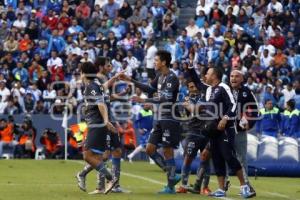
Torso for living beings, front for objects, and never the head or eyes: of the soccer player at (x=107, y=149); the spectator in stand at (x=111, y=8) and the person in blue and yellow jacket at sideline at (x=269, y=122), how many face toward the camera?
2

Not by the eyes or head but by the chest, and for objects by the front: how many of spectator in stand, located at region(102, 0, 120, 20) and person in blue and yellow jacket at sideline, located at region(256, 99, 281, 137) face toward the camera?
2

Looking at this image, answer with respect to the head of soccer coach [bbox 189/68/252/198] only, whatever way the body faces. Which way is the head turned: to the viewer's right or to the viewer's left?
to the viewer's left

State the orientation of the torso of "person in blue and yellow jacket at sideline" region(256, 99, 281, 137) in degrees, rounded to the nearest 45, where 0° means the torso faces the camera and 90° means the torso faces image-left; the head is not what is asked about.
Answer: approximately 0°

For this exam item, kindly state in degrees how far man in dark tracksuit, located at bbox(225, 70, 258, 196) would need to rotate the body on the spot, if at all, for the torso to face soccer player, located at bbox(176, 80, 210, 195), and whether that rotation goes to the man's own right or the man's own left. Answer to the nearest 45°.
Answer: approximately 45° to the man's own right

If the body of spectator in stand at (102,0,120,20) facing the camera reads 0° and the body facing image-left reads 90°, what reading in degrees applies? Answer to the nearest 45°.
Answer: approximately 0°

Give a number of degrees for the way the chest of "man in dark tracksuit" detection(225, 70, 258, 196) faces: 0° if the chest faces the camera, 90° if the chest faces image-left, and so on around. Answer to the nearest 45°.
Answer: approximately 45°

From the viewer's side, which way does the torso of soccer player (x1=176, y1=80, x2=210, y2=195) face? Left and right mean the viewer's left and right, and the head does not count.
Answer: facing the viewer and to the left of the viewer

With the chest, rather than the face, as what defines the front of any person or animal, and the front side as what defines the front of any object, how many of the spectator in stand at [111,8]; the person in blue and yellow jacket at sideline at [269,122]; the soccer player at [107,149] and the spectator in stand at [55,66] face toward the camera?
3

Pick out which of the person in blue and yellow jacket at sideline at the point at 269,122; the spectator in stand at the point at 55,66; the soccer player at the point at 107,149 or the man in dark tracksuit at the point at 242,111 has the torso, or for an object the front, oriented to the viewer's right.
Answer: the soccer player

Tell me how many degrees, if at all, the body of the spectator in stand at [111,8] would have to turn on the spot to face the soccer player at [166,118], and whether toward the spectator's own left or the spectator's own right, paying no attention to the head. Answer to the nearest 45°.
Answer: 0° — they already face them
